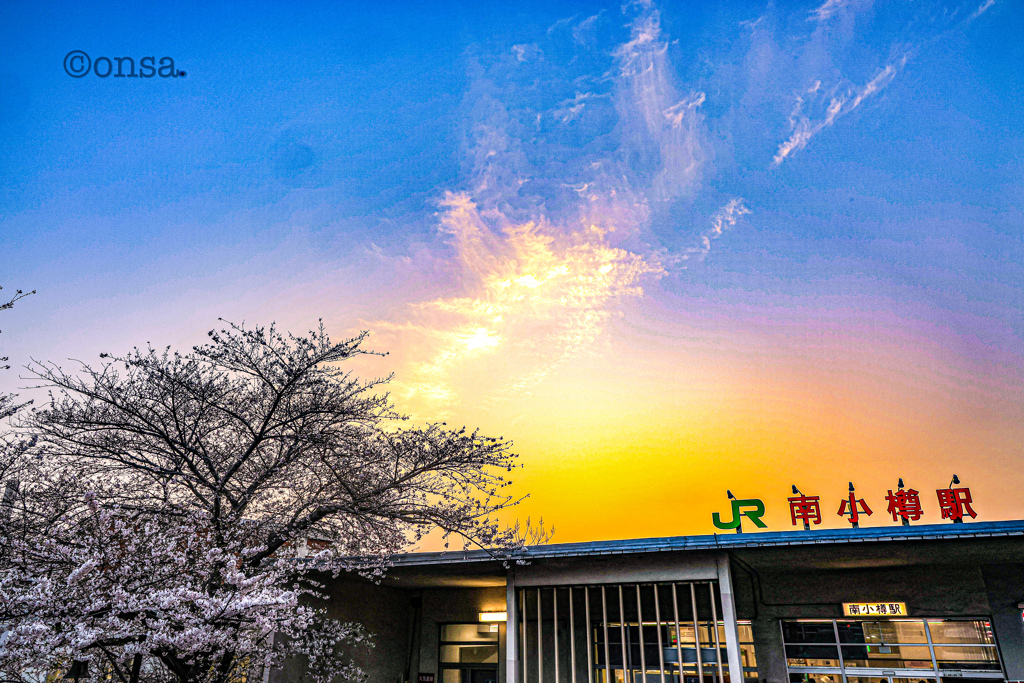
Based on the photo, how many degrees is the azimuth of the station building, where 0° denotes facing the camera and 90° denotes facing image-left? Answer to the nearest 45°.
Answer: approximately 0°

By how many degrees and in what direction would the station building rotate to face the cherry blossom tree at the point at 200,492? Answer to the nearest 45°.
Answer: approximately 45° to its right
